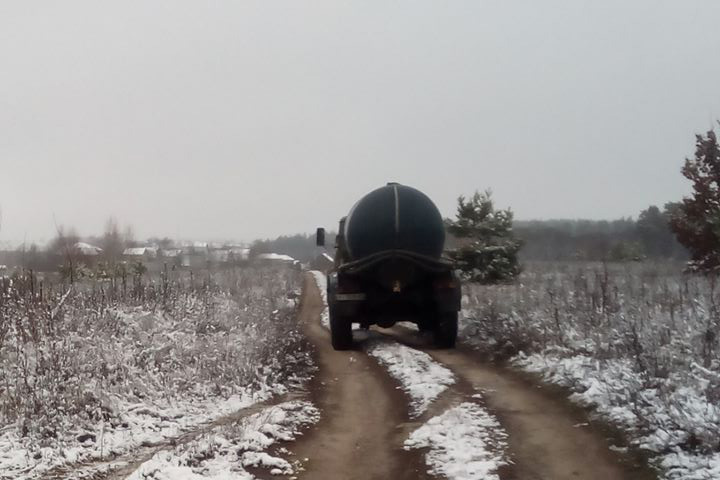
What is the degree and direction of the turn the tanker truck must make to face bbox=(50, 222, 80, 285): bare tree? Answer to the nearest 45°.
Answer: approximately 45° to its left

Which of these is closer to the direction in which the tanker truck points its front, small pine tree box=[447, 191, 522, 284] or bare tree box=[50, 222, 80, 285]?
the small pine tree

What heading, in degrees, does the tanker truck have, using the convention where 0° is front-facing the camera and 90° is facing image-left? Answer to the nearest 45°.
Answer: approximately 180°

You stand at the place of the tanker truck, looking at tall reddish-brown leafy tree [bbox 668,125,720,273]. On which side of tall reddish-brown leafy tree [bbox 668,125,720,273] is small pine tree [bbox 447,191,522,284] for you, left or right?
left

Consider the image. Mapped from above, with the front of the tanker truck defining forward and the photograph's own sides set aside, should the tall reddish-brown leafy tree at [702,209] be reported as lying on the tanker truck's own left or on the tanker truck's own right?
on the tanker truck's own right

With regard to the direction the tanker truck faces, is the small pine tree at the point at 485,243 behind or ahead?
ahead
